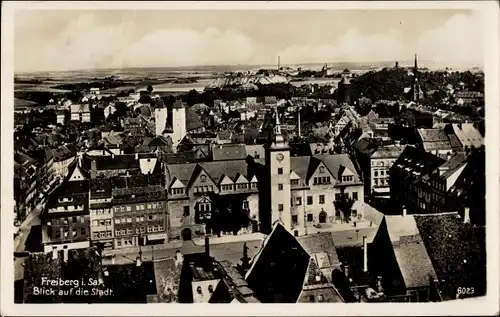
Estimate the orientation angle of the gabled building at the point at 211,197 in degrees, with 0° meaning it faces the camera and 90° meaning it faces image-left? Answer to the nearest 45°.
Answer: approximately 0°

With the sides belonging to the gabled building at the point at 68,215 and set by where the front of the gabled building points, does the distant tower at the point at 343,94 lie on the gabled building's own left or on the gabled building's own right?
on the gabled building's own left

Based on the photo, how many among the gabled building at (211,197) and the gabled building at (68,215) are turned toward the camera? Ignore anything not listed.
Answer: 2

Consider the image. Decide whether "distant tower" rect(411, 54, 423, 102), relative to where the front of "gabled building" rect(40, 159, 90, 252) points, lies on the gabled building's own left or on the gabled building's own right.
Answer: on the gabled building's own left

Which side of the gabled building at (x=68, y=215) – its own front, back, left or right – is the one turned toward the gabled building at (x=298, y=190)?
left

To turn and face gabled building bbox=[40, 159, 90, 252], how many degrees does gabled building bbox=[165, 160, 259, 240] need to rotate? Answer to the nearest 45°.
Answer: approximately 90° to its right

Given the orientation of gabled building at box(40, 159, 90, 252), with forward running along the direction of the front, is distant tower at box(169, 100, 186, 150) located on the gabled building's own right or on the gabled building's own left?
on the gabled building's own left

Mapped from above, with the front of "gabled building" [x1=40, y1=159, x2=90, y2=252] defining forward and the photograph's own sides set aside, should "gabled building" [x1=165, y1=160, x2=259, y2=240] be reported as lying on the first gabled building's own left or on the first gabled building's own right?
on the first gabled building's own left
